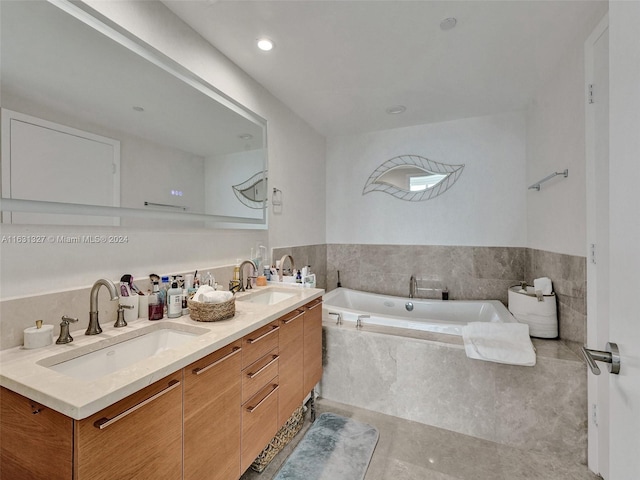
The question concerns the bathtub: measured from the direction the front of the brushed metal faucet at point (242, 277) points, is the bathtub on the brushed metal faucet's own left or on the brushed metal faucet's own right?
on the brushed metal faucet's own left

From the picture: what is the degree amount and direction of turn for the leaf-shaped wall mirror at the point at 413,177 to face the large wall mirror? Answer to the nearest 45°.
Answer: approximately 45° to its right

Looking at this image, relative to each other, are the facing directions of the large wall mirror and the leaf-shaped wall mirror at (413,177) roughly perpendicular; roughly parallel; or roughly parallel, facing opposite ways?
roughly perpendicular

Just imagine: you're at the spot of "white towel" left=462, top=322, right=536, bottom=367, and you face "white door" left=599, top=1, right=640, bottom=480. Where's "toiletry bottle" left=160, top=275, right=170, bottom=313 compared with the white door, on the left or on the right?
right

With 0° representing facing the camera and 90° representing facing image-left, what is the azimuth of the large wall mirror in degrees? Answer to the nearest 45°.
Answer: approximately 315°

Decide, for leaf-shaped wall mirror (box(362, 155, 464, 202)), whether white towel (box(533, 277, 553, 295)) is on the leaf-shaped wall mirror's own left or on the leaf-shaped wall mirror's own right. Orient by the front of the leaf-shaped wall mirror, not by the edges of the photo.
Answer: on the leaf-shaped wall mirror's own left

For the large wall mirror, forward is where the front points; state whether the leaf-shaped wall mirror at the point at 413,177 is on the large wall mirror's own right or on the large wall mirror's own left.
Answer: on the large wall mirror's own left

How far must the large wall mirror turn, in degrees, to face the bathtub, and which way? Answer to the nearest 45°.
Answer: approximately 45° to its left

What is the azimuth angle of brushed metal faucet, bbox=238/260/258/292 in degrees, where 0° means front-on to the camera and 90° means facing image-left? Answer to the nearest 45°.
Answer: approximately 315°
